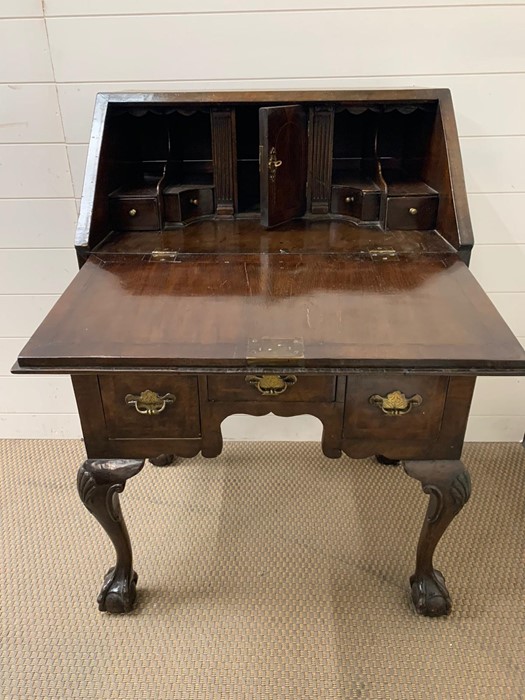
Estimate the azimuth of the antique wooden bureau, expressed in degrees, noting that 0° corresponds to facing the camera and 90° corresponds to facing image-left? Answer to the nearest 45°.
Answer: approximately 0°
